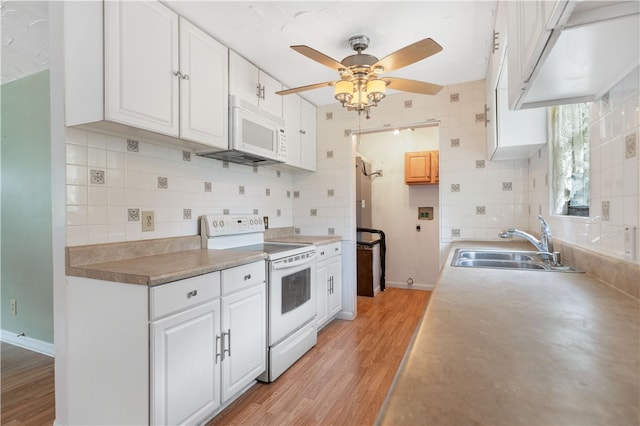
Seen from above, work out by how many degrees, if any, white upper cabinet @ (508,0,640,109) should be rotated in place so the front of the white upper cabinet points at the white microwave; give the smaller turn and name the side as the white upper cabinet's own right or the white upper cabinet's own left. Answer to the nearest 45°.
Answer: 0° — it already faces it

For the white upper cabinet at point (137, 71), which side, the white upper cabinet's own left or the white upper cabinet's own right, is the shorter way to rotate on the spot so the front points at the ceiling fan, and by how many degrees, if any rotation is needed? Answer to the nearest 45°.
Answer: approximately 45° to the white upper cabinet's own left

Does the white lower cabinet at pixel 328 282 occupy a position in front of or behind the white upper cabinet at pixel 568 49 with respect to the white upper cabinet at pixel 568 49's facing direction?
in front

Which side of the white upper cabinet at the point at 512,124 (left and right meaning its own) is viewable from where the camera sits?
left

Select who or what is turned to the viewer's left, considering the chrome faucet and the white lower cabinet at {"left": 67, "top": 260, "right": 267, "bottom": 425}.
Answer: the chrome faucet

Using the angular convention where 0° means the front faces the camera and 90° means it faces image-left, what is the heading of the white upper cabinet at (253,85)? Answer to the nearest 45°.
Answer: approximately 315°

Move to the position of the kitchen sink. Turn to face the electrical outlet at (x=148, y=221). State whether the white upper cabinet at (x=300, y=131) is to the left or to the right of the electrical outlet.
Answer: right

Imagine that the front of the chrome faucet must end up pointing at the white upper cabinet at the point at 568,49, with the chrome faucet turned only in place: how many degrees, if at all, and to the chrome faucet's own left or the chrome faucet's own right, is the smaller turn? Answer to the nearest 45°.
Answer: approximately 90° to the chrome faucet's own left

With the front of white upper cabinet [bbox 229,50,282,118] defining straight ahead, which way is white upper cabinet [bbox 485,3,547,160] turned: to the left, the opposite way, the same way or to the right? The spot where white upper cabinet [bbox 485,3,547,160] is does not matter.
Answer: the opposite way

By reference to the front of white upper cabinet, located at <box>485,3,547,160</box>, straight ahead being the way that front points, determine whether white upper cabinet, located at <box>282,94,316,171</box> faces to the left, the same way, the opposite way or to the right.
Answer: the opposite way

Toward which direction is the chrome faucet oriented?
to the viewer's left

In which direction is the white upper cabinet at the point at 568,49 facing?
to the viewer's left
